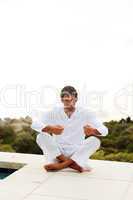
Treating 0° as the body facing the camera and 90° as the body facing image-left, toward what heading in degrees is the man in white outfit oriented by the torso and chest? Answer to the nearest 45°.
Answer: approximately 0°
